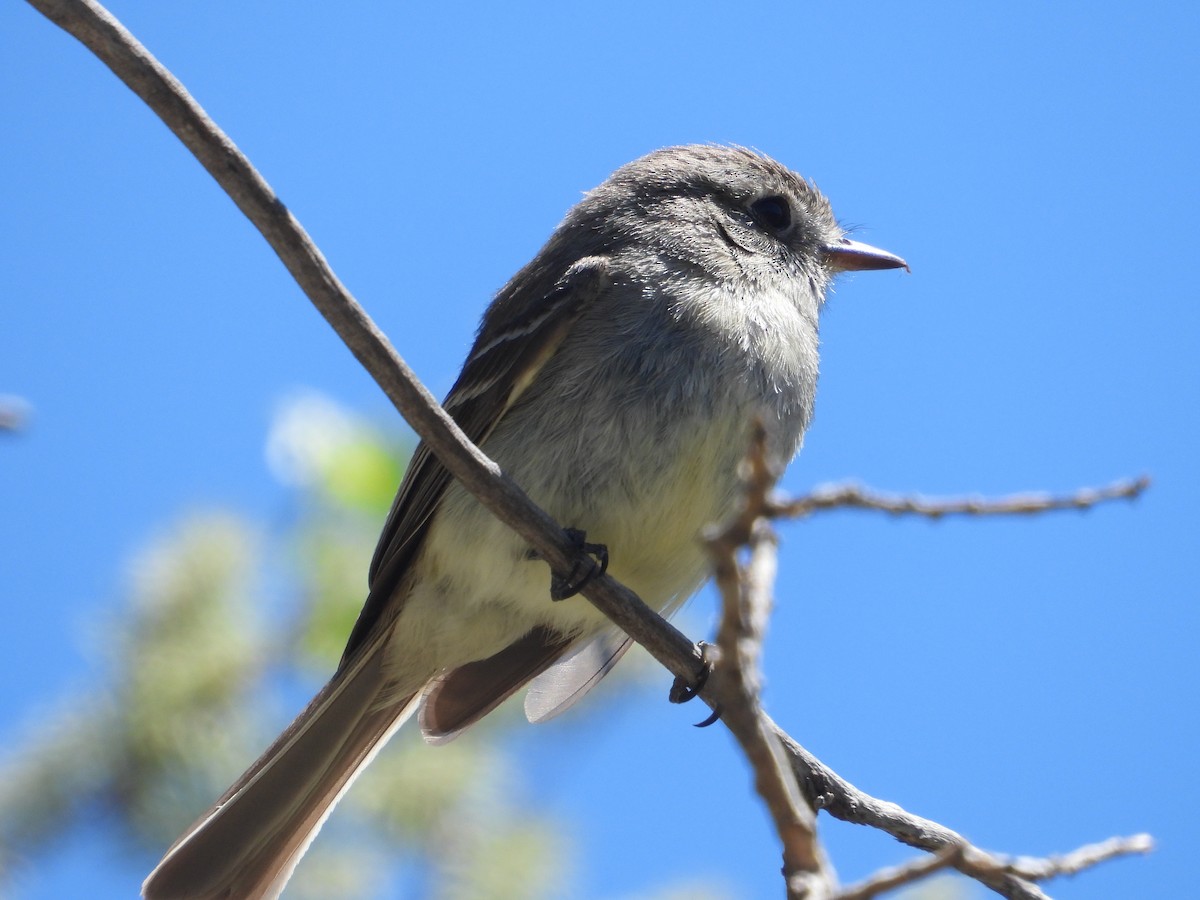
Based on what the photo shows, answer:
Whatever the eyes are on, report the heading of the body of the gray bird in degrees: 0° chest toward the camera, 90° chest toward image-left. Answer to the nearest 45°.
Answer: approximately 270°
